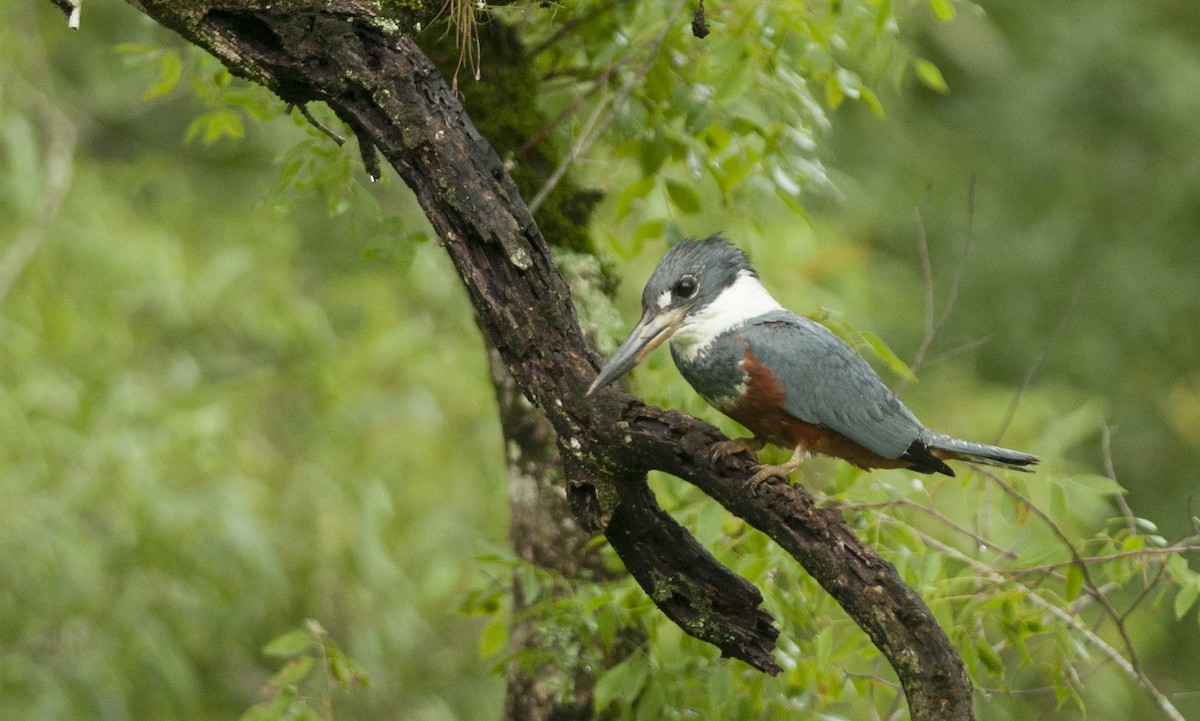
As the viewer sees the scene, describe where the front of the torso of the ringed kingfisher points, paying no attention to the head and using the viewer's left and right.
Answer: facing to the left of the viewer

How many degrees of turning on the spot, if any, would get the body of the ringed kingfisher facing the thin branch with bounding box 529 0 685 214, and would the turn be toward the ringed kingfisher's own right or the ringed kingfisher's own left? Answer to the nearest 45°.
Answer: approximately 45° to the ringed kingfisher's own right

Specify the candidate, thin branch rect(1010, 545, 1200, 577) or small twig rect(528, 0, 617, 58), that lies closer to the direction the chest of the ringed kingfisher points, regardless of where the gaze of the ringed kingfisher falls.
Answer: the small twig

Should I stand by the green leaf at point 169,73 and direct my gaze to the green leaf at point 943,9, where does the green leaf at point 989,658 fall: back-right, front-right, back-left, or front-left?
front-right

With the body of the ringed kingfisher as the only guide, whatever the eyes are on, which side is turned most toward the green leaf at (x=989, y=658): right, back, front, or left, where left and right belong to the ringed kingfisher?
back

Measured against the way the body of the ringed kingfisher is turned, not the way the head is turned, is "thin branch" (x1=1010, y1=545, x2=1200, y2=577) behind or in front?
behind

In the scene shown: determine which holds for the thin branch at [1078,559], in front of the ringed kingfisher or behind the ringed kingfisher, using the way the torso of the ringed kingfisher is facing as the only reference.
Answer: behind

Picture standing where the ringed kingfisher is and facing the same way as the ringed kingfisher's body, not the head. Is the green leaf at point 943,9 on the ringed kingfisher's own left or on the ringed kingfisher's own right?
on the ringed kingfisher's own right
